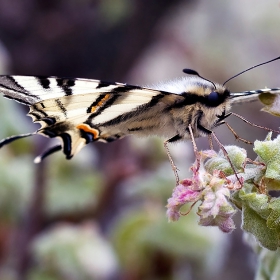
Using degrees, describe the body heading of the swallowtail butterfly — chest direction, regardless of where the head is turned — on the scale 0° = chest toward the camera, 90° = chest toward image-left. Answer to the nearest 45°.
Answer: approximately 270°
